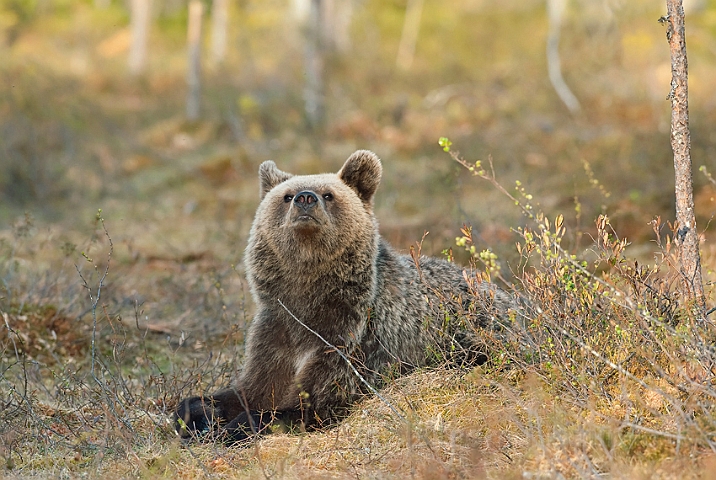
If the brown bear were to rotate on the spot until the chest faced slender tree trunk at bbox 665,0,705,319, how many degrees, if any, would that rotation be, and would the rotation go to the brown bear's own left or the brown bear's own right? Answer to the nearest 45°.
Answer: approximately 135° to the brown bear's own left

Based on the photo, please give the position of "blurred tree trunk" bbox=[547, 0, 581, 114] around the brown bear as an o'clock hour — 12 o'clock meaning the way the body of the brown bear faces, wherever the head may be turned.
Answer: The blurred tree trunk is roughly at 5 o'clock from the brown bear.

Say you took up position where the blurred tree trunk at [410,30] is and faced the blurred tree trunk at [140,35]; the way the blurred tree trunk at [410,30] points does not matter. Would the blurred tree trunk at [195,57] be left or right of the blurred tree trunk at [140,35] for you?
left

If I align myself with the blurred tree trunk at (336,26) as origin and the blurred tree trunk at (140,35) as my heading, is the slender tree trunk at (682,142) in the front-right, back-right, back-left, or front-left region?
back-left

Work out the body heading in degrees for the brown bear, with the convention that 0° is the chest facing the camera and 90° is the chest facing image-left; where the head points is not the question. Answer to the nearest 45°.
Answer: approximately 45°

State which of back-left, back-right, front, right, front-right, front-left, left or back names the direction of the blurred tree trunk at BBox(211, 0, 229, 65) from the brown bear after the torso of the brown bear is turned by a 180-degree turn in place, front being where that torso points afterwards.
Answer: front-left

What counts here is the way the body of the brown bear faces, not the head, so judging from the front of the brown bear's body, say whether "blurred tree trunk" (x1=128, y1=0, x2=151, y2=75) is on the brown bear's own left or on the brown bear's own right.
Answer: on the brown bear's own right

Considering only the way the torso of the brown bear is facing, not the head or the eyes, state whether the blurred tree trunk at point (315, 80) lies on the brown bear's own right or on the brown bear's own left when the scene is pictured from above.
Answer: on the brown bear's own right

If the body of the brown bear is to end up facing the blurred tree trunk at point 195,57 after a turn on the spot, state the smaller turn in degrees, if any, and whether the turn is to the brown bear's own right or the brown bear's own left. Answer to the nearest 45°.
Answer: approximately 135° to the brown bear's own right

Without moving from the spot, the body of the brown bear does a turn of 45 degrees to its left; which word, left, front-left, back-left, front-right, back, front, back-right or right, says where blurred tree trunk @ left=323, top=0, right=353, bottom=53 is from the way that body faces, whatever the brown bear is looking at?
back

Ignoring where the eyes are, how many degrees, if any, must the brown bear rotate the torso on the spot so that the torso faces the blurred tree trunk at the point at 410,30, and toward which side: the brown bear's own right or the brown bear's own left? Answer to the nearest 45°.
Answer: approximately 135° to the brown bear's own right
